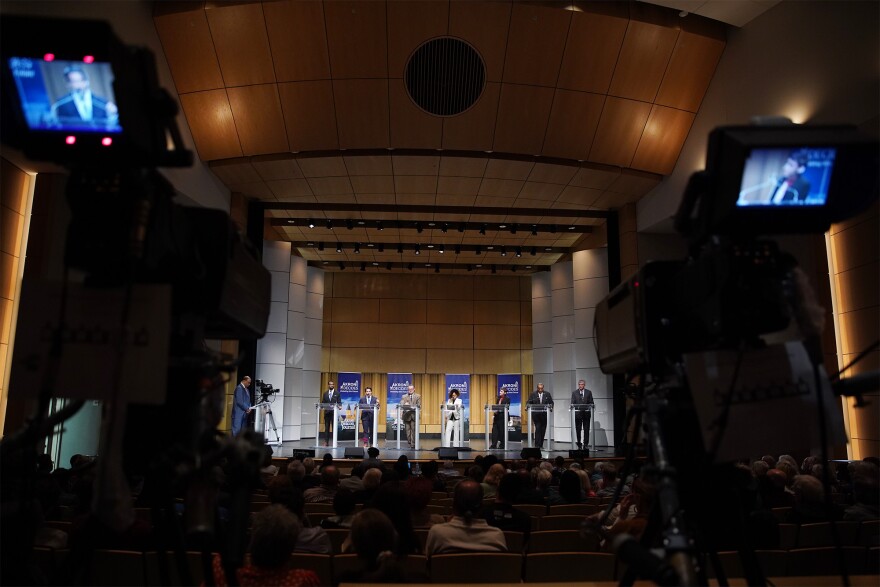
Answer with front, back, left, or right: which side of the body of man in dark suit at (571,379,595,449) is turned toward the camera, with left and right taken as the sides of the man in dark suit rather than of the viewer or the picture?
front

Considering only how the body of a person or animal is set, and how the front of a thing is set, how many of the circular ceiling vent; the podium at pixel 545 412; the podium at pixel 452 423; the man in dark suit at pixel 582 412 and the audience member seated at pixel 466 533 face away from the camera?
1

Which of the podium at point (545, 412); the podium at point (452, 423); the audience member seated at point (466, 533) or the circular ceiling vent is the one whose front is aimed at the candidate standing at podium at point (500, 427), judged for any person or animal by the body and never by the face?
the audience member seated

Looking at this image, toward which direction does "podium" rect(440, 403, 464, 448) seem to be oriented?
toward the camera

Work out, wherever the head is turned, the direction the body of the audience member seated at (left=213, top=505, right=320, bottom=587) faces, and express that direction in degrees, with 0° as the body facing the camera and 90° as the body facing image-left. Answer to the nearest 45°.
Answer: approximately 180°

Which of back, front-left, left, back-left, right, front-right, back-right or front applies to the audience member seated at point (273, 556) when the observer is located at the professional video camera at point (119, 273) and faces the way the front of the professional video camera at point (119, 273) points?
front

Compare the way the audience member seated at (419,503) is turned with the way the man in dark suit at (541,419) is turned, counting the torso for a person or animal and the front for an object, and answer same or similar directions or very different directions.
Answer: very different directions

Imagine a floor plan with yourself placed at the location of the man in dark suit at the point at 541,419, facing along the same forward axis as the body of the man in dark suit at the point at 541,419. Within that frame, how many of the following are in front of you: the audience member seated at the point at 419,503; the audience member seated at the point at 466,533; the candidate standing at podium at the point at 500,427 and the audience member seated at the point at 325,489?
3

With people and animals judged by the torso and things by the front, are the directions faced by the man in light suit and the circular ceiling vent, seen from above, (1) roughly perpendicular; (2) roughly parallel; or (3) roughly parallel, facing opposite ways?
roughly parallel

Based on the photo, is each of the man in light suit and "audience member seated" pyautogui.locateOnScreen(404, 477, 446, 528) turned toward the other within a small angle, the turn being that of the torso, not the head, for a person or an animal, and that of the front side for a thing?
yes

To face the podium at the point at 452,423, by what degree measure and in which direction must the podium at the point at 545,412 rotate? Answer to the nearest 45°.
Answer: approximately 90° to its right

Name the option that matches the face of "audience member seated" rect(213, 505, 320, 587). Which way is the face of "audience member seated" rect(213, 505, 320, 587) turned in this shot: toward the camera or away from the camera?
away from the camera

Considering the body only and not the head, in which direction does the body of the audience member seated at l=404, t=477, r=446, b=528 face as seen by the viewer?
away from the camera

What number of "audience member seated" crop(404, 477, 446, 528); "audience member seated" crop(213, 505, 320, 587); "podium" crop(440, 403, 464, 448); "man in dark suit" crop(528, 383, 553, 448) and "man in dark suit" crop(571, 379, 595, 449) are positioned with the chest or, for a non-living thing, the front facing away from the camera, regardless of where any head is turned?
2

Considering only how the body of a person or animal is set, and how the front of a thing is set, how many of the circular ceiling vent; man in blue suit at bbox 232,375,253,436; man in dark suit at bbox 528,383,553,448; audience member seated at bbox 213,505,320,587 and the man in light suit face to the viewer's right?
1

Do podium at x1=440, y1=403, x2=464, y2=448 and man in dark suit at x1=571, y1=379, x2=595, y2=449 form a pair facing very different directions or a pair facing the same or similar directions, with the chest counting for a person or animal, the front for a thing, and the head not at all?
same or similar directions

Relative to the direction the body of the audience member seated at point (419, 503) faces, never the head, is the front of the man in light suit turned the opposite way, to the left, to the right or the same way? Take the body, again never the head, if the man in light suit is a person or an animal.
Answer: the opposite way

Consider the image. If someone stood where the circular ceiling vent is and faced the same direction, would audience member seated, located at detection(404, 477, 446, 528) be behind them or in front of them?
in front

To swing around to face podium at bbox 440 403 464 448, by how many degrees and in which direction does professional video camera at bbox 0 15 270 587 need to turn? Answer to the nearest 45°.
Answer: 0° — it already faces it

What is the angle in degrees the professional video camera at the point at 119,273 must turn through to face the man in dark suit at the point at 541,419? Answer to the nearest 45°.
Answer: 0° — it already faces them

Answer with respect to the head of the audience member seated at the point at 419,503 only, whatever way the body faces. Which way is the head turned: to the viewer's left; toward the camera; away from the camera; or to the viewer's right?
away from the camera
